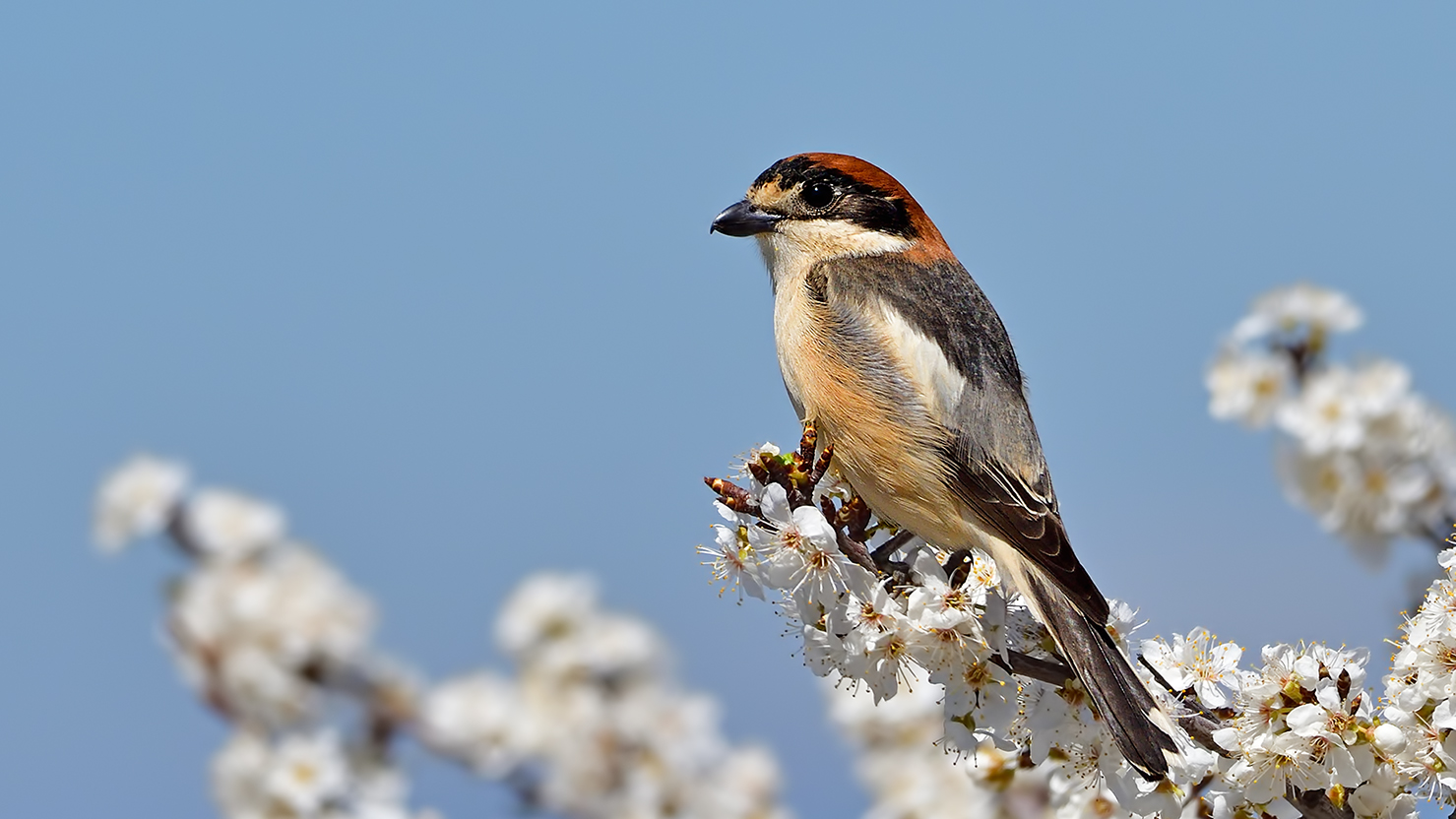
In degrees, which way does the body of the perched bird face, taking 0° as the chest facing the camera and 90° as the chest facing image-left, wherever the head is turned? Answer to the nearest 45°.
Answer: approximately 90°
